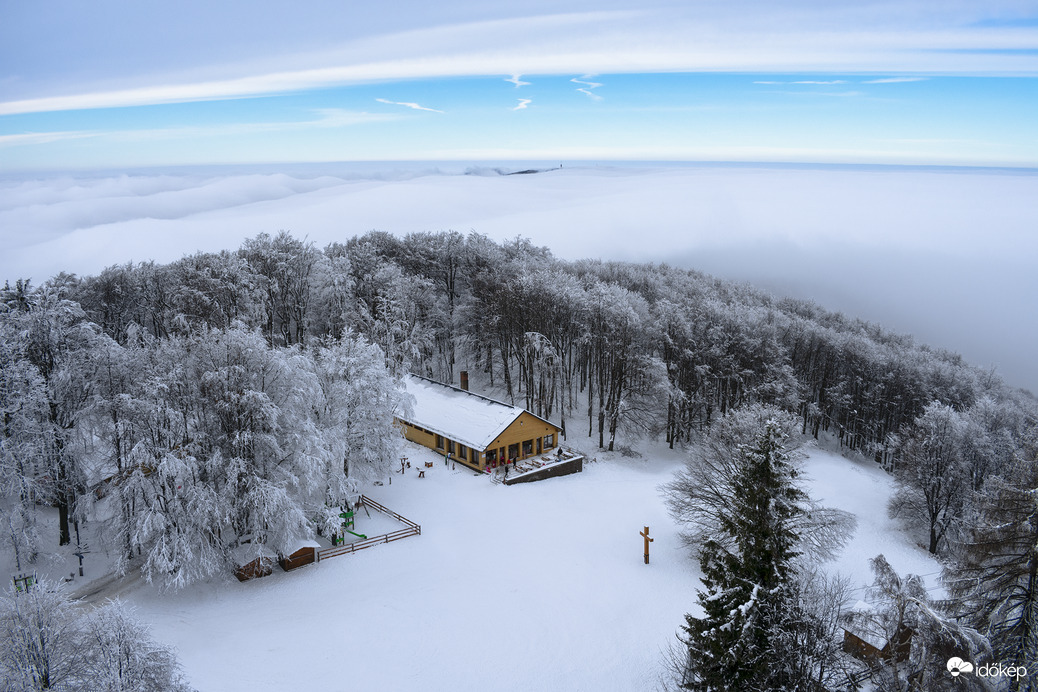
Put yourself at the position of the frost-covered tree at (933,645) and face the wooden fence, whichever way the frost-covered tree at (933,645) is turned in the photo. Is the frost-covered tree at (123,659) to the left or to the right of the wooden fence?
left

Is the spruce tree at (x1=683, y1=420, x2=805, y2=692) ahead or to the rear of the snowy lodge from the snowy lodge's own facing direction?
ahead

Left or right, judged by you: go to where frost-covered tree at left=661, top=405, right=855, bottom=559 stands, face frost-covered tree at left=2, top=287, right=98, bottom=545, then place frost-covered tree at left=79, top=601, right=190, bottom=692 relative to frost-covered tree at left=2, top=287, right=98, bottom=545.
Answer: left

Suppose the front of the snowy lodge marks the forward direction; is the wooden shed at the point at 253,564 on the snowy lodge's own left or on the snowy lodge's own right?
on the snowy lodge's own right

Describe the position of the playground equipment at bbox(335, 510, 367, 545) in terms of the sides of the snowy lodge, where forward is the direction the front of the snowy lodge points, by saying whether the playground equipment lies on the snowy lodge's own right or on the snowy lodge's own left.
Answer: on the snowy lodge's own right

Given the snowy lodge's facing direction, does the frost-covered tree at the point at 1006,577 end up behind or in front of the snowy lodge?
in front

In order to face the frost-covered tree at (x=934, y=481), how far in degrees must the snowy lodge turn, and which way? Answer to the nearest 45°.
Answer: approximately 45° to its left
